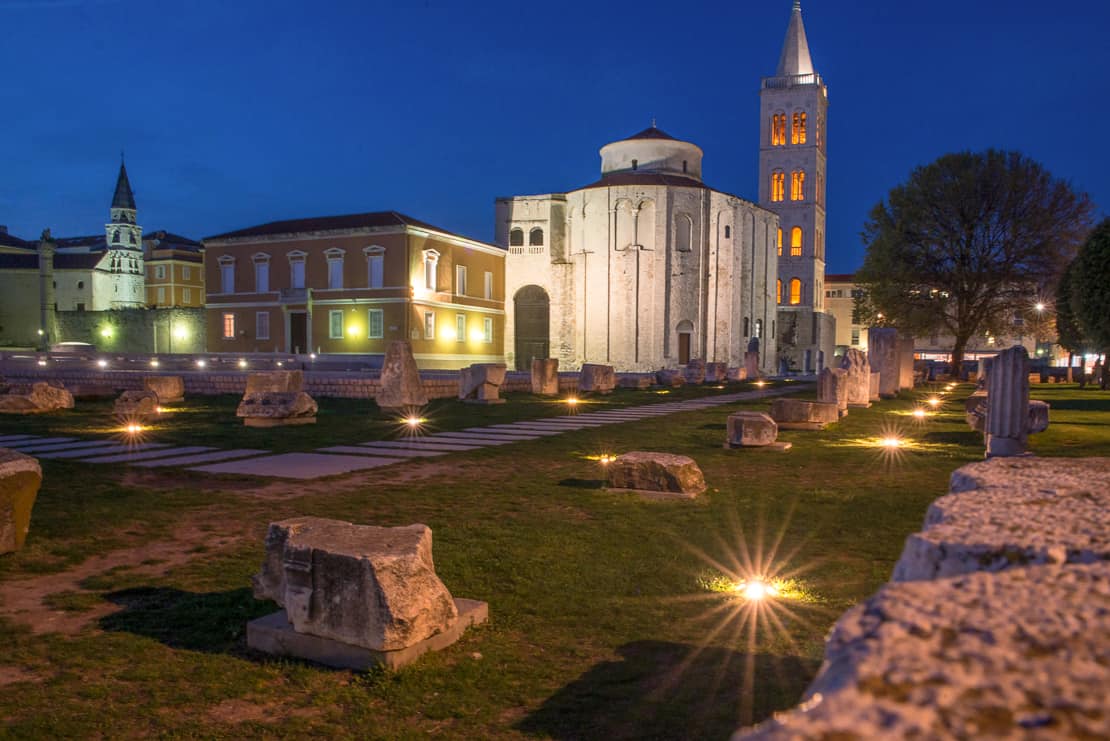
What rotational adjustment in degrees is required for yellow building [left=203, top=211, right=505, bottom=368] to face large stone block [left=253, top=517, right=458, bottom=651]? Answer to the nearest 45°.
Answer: approximately 45° to its left

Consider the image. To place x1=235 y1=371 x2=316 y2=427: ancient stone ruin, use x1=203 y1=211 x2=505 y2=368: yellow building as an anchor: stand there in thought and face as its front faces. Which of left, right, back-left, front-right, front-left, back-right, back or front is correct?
front-left

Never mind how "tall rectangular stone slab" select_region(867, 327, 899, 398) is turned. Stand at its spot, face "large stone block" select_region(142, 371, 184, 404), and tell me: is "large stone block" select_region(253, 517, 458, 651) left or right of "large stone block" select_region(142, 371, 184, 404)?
left

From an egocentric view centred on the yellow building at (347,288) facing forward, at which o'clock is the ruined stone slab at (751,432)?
The ruined stone slab is roughly at 10 o'clock from the yellow building.

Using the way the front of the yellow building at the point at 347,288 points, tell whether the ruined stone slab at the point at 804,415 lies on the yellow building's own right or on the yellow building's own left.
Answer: on the yellow building's own left

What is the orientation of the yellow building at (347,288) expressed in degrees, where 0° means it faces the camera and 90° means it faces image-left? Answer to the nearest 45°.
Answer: approximately 45°
